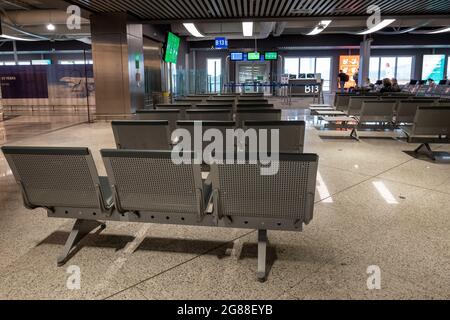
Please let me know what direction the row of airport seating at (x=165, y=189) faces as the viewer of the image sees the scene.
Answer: facing away from the viewer

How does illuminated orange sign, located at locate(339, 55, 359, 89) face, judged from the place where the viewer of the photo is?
facing the viewer

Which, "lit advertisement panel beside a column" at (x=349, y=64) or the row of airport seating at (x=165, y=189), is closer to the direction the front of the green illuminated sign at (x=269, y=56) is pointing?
the row of airport seating

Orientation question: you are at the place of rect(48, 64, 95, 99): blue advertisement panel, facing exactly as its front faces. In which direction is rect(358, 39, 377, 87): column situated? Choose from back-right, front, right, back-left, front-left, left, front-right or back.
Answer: left

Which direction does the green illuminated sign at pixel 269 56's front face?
toward the camera

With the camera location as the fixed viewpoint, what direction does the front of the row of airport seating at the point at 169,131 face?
facing away from the viewer

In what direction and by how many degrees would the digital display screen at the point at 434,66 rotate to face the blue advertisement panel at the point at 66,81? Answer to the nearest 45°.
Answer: approximately 45° to its right

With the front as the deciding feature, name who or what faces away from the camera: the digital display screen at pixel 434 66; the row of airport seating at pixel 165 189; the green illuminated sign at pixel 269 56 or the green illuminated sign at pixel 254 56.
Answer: the row of airport seating

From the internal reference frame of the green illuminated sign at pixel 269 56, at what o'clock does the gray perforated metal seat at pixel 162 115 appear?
The gray perforated metal seat is roughly at 12 o'clock from the green illuminated sign.

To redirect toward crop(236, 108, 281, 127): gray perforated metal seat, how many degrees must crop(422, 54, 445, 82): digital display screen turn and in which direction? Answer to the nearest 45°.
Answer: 0° — it already faces it

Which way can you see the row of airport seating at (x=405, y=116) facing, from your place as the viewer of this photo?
facing away from the viewer and to the left of the viewer

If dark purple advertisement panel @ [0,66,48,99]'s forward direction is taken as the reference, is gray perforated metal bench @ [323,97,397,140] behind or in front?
in front

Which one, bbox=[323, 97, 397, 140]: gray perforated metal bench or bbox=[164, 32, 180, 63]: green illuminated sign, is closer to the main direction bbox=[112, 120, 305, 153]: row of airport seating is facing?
the green illuminated sign

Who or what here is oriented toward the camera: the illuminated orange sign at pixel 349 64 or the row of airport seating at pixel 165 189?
the illuminated orange sign

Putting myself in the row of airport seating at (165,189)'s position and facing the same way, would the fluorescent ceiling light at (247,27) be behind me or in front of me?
in front
